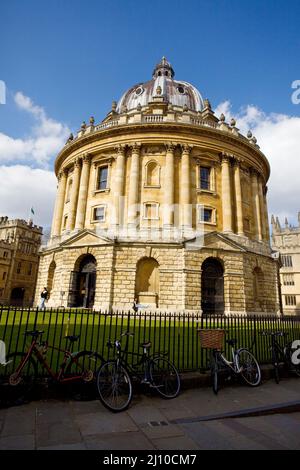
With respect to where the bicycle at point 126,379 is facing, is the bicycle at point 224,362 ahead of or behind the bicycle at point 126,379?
behind

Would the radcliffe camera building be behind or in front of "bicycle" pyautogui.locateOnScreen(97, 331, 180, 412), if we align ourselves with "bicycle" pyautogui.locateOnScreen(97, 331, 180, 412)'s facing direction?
behind

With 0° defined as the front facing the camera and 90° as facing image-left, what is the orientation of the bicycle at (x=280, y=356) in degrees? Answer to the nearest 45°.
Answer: approximately 45°

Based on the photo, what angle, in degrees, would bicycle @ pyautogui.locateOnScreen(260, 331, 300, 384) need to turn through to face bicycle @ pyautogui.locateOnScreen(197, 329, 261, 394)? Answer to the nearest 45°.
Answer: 0° — it already faces it

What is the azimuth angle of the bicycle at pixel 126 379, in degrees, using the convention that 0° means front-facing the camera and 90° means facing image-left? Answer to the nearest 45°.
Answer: approximately 45°
